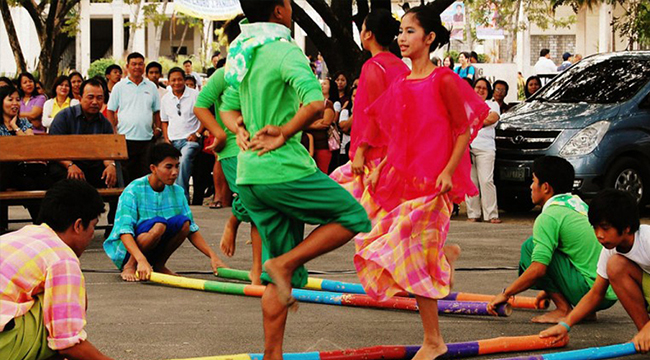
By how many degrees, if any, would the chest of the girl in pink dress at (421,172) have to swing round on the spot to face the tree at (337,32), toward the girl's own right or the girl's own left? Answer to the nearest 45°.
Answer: approximately 135° to the girl's own right

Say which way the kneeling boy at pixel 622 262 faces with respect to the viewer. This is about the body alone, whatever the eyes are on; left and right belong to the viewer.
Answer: facing the viewer and to the left of the viewer

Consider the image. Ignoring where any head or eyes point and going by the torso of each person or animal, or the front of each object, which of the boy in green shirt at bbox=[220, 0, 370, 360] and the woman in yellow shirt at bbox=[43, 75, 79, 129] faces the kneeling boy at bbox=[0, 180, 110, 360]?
the woman in yellow shirt

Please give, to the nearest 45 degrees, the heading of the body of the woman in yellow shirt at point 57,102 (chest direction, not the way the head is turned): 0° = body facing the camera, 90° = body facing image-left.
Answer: approximately 0°

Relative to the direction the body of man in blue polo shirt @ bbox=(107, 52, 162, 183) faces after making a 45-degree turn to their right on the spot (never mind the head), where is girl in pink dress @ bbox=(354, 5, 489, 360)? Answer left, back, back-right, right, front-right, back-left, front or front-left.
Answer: front-left

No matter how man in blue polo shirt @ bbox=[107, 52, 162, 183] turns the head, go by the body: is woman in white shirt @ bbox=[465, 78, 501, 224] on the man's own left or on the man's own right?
on the man's own left

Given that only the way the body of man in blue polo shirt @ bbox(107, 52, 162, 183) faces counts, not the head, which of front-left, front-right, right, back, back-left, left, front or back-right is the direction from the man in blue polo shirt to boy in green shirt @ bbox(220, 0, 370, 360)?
front

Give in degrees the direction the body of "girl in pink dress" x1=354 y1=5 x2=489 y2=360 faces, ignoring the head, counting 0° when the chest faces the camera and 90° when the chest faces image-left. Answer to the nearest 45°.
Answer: approximately 45°

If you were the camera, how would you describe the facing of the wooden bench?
facing the viewer

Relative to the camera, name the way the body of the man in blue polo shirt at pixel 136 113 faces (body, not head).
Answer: toward the camera

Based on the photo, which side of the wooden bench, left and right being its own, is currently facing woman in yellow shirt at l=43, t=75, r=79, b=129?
back
